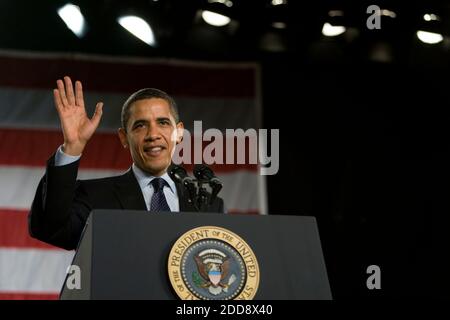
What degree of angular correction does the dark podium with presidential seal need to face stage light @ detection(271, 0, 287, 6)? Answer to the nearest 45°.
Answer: approximately 180°

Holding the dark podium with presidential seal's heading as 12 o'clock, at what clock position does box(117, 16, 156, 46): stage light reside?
The stage light is roughly at 6 o'clock from the dark podium with presidential seal.

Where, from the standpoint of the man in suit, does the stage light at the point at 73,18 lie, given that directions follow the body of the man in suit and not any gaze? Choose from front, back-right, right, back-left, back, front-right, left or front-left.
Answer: back

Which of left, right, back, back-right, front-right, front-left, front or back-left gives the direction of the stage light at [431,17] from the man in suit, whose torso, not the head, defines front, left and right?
back-left

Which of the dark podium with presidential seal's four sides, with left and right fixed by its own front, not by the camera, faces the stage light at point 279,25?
back

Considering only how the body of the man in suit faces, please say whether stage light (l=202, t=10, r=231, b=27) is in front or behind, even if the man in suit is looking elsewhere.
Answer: behind

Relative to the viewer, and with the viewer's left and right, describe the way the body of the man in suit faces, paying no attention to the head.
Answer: facing the viewer

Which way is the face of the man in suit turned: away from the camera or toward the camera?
toward the camera

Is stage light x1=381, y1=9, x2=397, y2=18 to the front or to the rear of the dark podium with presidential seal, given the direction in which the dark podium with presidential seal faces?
to the rear

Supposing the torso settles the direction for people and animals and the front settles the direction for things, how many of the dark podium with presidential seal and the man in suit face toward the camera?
2

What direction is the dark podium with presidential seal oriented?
toward the camera
